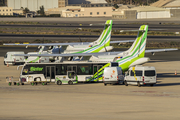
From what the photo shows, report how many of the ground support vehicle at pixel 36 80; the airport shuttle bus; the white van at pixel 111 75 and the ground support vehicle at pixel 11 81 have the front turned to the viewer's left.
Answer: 3

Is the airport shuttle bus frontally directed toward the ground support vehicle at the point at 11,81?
yes

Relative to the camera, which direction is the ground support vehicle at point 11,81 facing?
to the viewer's left

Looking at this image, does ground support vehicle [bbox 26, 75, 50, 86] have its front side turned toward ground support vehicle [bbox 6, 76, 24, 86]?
yes

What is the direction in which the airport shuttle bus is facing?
to the viewer's left

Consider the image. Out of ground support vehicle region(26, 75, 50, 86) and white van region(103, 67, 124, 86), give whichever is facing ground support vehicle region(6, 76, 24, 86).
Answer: ground support vehicle region(26, 75, 50, 86)

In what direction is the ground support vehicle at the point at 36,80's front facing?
to the viewer's left

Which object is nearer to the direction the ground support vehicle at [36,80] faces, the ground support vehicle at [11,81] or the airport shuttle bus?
the ground support vehicle

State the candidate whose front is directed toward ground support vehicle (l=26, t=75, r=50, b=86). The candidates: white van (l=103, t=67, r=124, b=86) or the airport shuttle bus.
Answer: the airport shuttle bus
